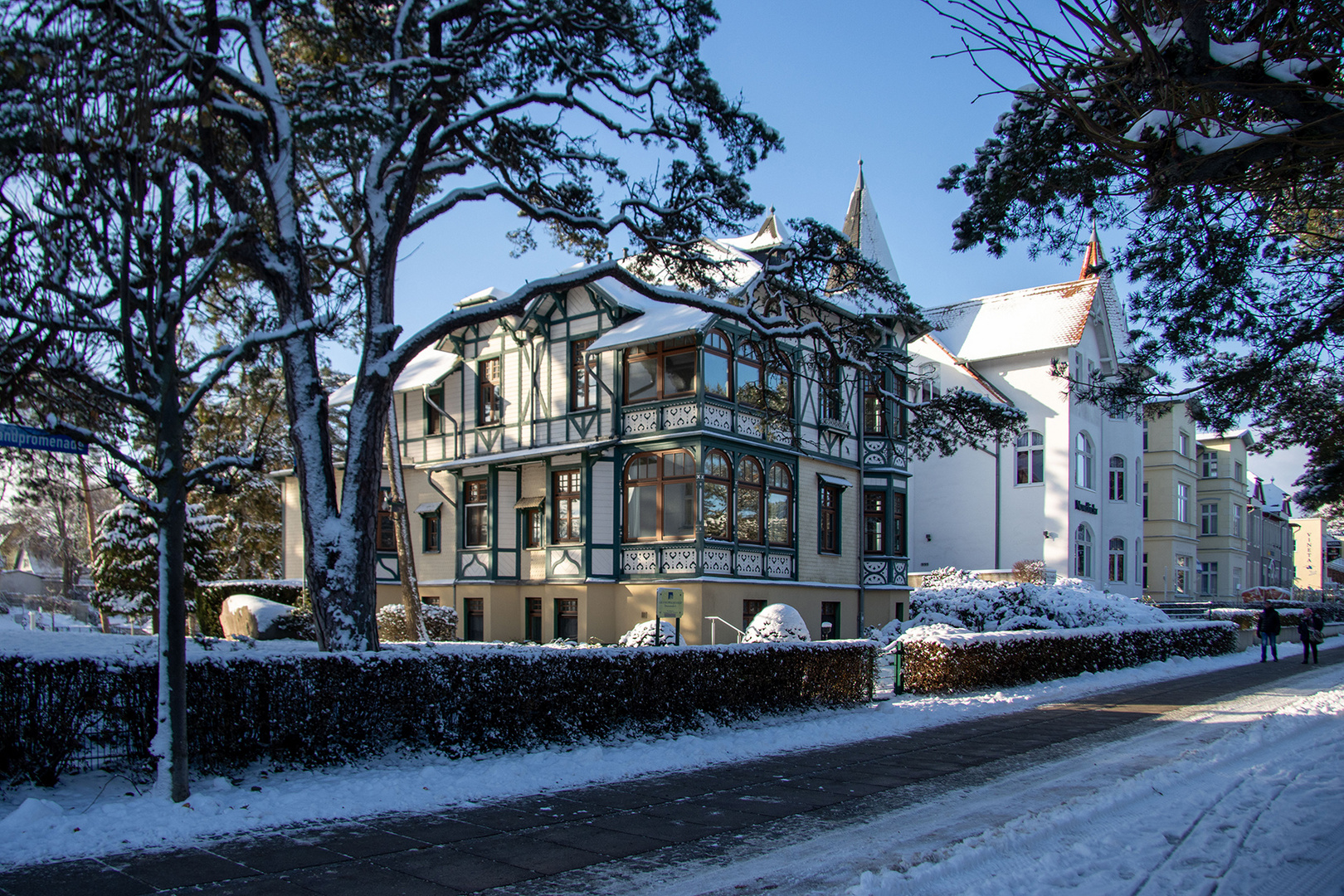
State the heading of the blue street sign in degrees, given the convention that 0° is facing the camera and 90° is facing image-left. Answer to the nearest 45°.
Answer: approximately 315°

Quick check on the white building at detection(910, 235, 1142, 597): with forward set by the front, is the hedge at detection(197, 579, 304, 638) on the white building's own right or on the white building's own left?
on the white building's own right

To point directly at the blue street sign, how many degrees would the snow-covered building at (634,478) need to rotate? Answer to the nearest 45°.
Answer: approximately 45° to its right

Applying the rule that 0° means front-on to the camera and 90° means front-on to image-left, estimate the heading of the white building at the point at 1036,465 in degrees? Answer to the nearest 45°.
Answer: approximately 315°

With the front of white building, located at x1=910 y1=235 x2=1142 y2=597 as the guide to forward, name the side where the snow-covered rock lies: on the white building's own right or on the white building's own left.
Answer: on the white building's own right

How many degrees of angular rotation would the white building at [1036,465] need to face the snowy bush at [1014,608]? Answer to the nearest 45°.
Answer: approximately 45° to its right

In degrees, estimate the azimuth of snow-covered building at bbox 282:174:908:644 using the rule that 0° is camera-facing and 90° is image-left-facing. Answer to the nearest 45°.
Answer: approximately 315°

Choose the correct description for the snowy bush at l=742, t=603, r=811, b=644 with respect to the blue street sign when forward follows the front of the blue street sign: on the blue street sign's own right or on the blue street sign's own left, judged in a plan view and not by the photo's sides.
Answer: on the blue street sign's own left
